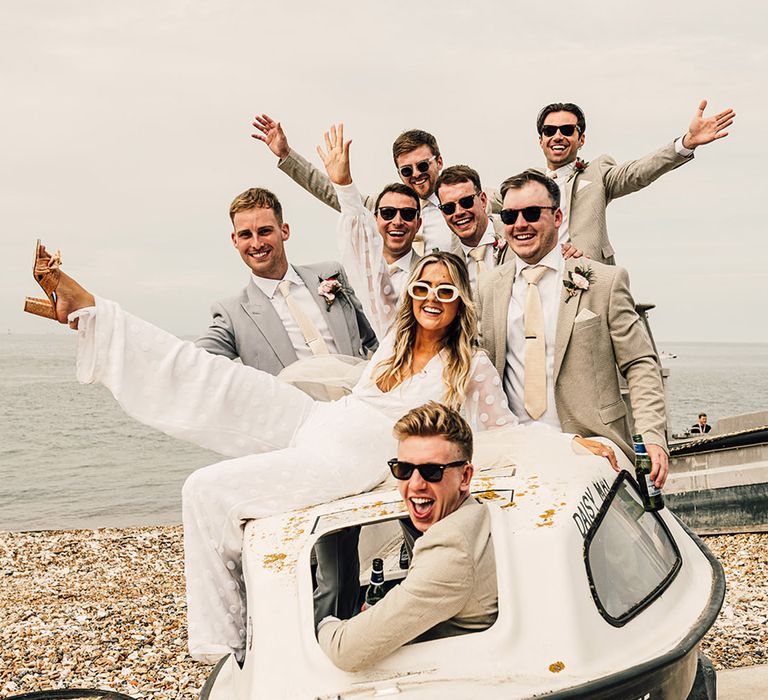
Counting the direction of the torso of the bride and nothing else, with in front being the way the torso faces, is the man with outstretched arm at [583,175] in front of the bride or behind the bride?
behind

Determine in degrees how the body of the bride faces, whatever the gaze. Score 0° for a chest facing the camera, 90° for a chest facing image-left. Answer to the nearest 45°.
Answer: approximately 45°

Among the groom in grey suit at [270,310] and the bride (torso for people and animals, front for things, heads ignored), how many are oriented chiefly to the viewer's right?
0

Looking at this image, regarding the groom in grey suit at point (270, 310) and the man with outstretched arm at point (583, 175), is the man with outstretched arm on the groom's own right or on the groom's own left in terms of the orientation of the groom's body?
on the groom's own left

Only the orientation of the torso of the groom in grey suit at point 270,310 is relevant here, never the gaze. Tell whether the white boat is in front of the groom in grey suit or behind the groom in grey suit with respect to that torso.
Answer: in front

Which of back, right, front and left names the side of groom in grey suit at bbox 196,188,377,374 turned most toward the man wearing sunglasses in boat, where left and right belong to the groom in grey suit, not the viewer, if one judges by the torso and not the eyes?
front

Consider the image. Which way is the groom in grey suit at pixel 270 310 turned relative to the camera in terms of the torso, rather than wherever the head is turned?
toward the camera

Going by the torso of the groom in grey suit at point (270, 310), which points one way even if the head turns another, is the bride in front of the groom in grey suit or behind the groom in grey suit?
in front
